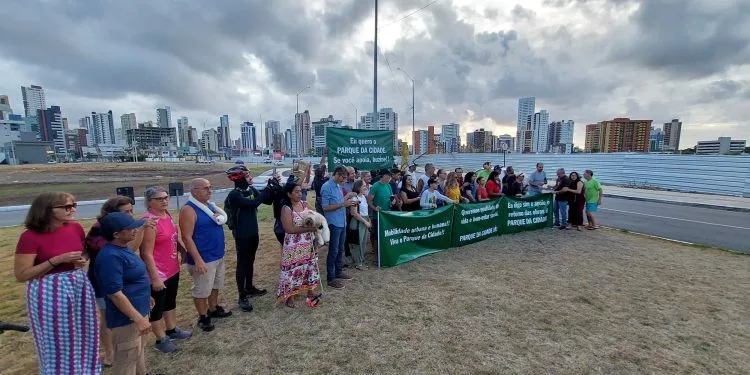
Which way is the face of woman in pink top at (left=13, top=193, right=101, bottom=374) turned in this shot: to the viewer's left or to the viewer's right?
to the viewer's right

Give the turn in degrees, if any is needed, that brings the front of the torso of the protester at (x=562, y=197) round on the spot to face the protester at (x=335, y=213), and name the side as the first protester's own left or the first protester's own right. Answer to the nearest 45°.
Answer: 0° — they already face them

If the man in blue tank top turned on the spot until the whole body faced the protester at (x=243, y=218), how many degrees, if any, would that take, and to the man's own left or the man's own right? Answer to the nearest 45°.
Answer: approximately 90° to the man's own left

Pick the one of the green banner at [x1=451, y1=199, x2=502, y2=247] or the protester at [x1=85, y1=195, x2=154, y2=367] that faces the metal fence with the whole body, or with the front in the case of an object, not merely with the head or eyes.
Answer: the protester

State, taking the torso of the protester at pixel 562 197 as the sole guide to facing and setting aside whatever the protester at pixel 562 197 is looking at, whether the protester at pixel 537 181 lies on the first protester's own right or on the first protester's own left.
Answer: on the first protester's own right

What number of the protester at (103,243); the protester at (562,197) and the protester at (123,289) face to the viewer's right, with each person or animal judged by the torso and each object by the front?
2

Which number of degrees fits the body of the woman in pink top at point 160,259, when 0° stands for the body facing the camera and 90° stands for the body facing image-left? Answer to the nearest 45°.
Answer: approximately 315°

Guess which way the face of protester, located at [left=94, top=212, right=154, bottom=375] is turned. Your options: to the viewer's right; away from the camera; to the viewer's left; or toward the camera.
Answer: to the viewer's right

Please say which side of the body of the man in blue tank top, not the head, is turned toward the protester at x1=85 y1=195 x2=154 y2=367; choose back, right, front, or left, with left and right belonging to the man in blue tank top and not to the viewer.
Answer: right

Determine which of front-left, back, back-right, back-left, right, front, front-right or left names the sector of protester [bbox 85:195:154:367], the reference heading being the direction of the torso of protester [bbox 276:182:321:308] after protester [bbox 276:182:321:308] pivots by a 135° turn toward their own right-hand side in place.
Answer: front-left

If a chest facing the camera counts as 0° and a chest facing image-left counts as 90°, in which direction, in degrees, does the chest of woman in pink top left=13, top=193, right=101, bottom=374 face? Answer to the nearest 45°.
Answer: approximately 315°

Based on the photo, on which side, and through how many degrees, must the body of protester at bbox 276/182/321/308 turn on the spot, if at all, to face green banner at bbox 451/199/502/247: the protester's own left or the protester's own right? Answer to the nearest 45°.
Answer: approximately 90° to the protester's own left

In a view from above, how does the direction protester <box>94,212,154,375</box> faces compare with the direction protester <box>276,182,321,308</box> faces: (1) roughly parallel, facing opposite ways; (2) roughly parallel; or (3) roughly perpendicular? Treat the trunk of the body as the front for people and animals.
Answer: roughly perpendicular
